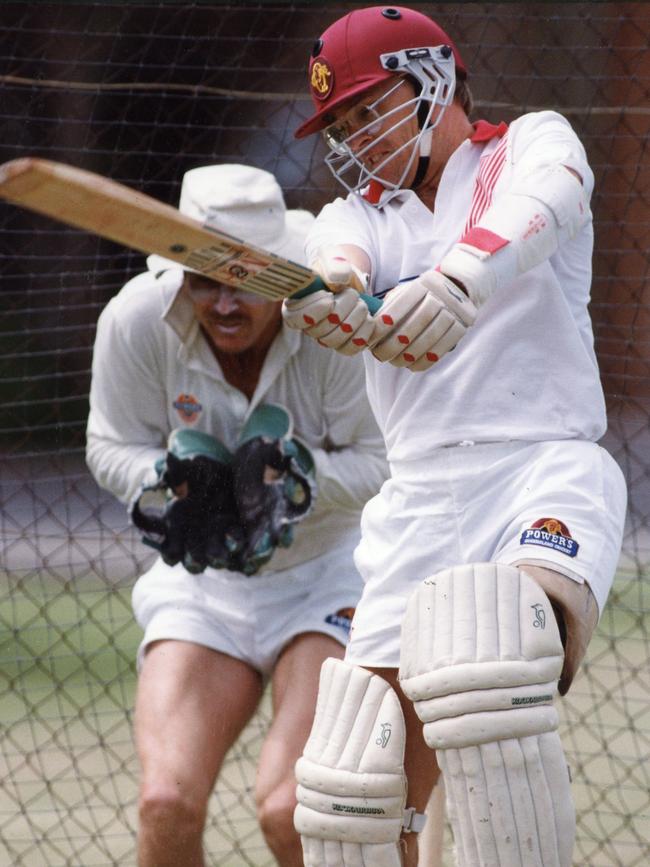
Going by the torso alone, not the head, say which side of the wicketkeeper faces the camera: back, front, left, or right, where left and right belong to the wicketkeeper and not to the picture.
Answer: front

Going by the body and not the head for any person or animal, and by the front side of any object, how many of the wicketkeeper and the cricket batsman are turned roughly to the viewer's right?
0

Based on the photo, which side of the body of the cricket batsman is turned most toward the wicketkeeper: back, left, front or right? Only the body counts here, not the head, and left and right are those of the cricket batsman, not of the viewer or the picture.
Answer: right

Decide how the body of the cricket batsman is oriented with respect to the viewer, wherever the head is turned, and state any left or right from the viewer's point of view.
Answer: facing the viewer and to the left of the viewer

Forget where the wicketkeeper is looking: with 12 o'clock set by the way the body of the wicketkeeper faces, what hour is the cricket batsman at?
The cricket batsman is roughly at 11 o'clock from the wicketkeeper.
